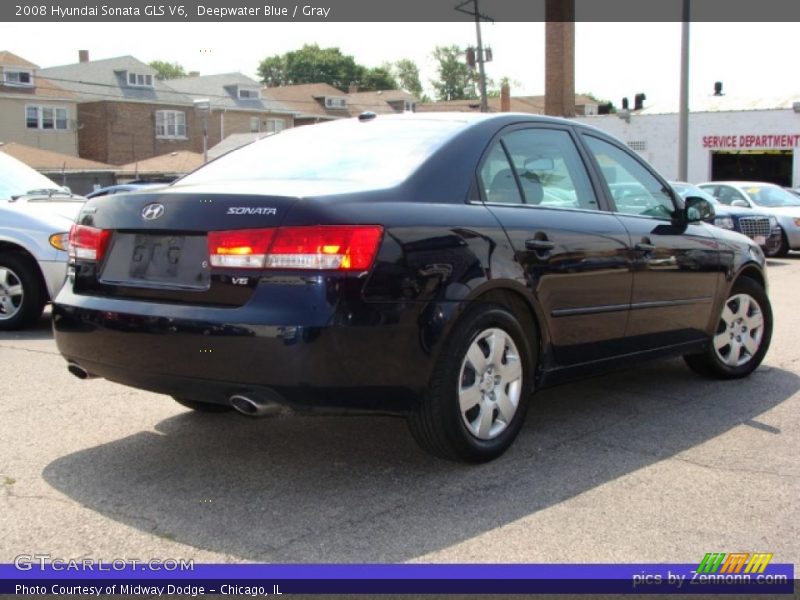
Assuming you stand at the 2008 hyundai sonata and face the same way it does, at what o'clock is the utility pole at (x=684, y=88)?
The utility pole is roughly at 11 o'clock from the 2008 hyundai sonata.

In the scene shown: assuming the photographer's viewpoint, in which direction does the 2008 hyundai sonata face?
facing away from the viewer and to the right of the viewer

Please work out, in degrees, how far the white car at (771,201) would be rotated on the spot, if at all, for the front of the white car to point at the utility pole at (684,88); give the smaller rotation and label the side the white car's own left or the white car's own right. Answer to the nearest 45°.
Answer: approximately 180°

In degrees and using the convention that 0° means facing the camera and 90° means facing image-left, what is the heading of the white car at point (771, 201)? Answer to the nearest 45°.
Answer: approximately 315°

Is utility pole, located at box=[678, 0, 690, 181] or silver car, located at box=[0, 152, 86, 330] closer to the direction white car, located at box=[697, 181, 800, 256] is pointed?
the silver car

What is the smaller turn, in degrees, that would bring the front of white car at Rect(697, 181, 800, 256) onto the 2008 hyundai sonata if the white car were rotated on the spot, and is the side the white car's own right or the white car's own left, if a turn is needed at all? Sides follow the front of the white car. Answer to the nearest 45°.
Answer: approximately 45° to the white car's own right
